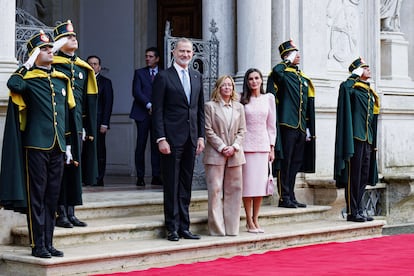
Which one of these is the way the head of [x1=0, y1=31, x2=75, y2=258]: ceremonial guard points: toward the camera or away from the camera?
toward the camera

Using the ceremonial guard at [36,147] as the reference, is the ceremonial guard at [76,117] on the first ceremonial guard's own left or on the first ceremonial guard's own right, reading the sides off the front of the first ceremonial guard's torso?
on the first ceremonial guard's own left

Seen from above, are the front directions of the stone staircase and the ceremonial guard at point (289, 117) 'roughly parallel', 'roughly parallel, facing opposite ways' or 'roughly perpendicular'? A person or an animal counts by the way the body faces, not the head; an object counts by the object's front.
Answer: roughly parallel

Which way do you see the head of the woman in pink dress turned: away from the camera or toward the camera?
toward the camera

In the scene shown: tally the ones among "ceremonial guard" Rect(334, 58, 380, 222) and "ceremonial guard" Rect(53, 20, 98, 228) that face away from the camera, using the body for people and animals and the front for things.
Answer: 0

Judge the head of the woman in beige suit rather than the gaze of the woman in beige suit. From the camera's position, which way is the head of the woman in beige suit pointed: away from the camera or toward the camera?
toward the camera

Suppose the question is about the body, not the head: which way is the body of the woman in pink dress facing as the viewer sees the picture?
toward the camera

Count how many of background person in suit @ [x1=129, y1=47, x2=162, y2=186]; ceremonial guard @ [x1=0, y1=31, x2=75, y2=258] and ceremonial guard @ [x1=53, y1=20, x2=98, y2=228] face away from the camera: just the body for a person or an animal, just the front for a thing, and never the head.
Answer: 0
